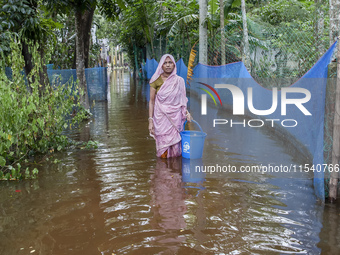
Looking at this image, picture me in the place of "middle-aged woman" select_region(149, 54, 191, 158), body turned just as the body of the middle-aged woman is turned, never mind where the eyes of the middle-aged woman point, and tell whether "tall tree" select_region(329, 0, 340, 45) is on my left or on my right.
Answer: on my left

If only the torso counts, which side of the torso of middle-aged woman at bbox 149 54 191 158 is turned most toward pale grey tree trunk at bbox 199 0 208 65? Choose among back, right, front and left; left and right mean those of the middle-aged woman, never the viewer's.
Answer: back

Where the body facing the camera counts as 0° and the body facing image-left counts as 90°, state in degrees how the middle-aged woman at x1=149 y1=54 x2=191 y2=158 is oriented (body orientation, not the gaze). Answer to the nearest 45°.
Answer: approximately 0°

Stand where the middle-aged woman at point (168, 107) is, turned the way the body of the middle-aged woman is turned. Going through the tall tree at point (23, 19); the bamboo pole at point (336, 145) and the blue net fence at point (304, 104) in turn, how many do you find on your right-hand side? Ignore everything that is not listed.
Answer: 1

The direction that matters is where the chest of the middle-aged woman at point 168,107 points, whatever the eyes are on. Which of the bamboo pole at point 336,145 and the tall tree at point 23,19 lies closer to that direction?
the bamboo pole

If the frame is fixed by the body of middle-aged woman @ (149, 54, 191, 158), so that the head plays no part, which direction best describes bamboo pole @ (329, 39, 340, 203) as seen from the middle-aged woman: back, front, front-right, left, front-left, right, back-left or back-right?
front-left

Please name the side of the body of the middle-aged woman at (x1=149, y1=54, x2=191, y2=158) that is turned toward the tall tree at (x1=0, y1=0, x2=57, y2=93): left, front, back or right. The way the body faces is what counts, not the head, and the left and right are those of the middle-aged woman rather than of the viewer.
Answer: right
